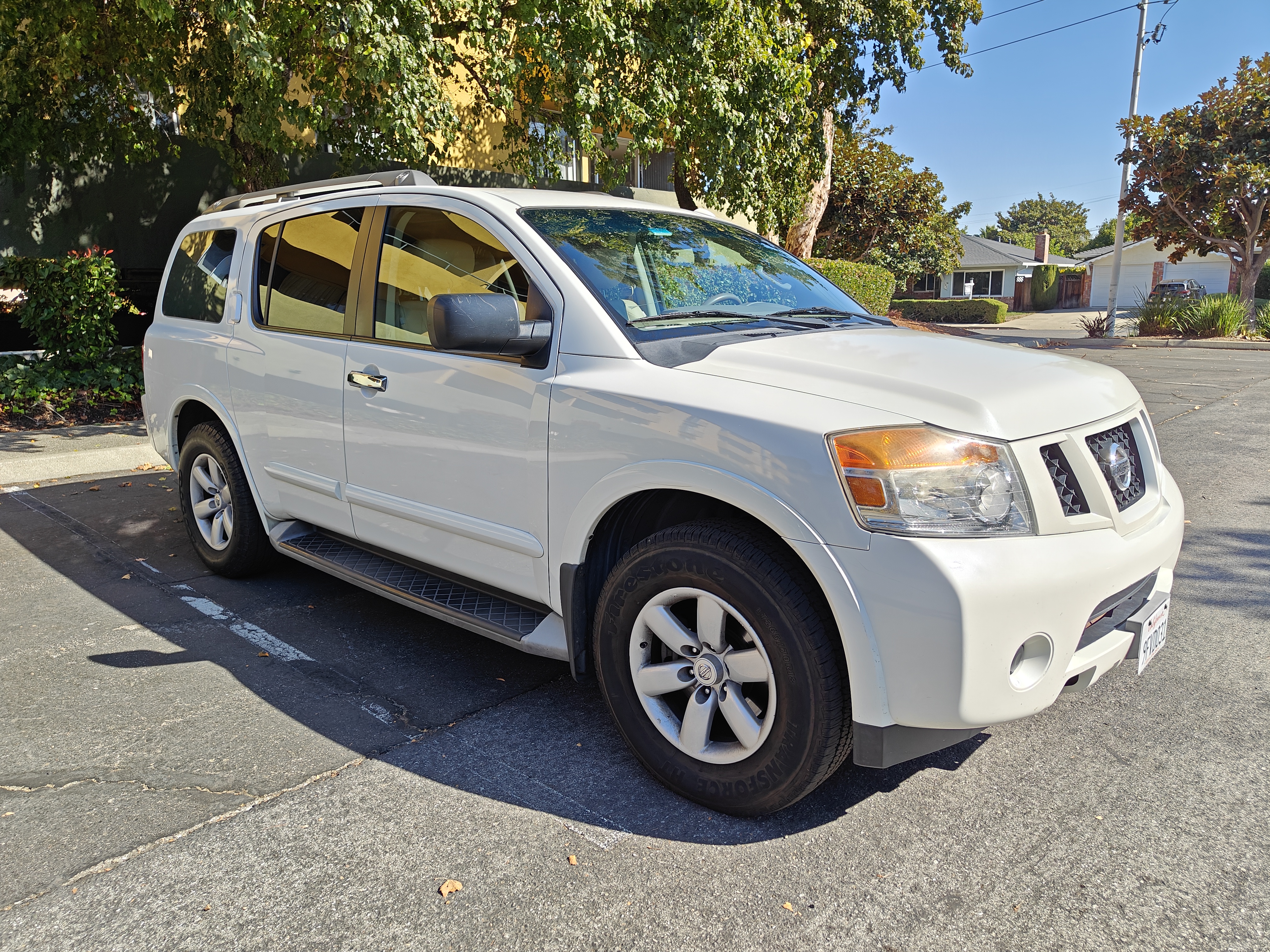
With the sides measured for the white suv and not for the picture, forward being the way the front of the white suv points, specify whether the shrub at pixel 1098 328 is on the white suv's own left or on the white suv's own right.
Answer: on the white suv's own left

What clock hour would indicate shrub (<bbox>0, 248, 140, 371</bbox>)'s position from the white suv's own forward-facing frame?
The shrub is roughly at 6 o'clock from the white suv.

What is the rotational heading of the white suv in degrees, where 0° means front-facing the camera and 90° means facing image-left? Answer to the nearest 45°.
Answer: approximately 315°

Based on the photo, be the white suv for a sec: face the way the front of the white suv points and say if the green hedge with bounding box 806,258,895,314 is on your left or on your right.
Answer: on your left

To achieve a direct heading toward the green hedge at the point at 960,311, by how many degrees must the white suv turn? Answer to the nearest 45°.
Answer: approximately 135° to its left

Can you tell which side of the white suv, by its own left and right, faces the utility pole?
left

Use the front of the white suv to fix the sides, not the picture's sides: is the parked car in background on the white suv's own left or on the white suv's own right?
on the white suv's own left

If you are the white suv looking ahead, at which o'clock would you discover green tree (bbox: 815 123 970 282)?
The green tree is roughly at 8 o'clock from the white suv.

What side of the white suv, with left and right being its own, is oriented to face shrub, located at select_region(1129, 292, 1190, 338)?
left

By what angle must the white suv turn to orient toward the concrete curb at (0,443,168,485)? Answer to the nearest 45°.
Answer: approximately 180°

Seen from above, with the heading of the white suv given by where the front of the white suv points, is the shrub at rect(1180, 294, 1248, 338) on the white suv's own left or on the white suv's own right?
on the white suv's own left
